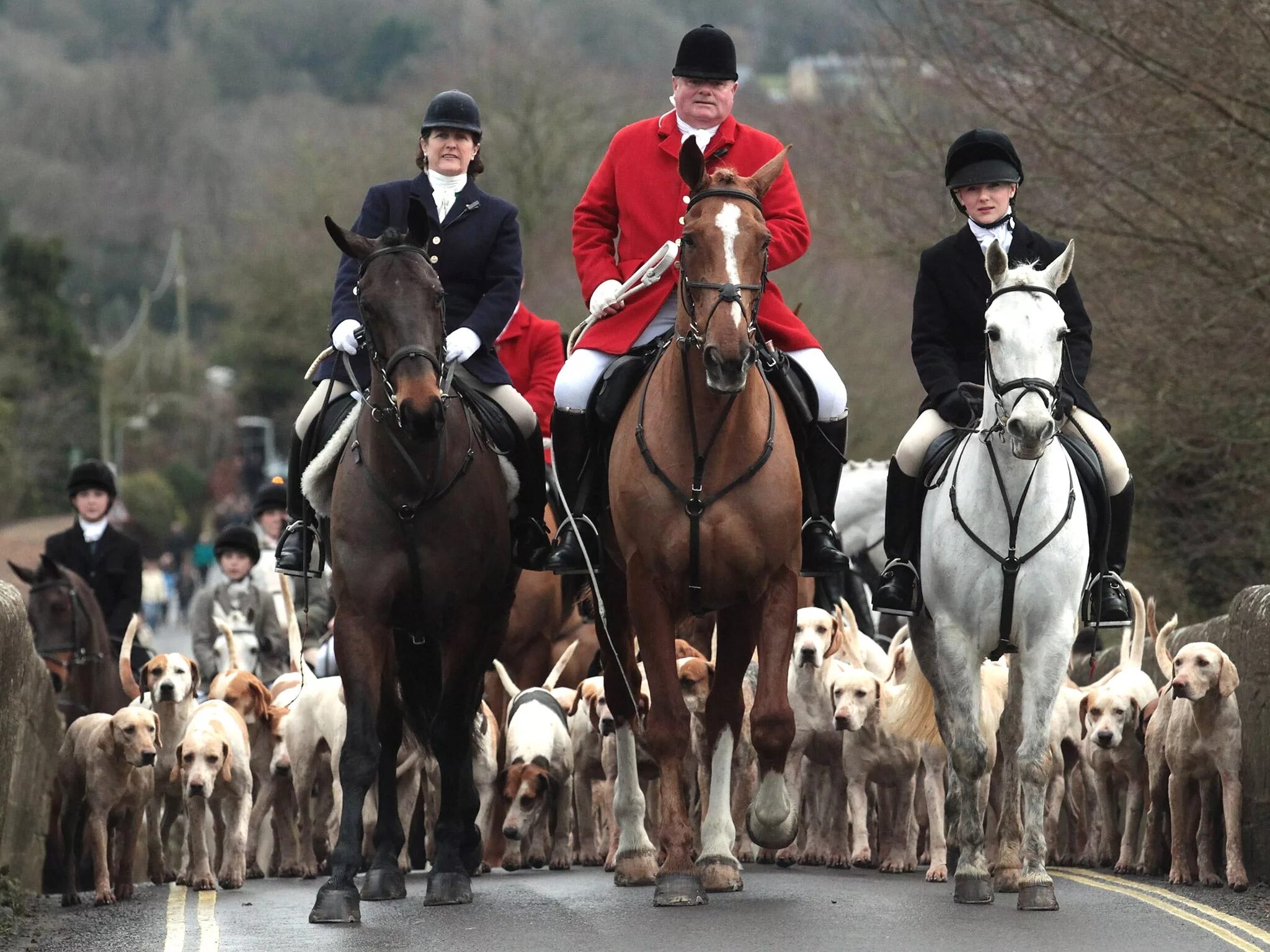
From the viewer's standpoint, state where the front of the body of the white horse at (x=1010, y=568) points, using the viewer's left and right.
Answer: facing the viewer

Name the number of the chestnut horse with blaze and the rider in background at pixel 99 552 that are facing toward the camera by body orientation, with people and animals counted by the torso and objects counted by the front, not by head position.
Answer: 2

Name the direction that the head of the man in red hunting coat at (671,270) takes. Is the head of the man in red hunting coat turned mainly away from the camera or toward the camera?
toward the camera

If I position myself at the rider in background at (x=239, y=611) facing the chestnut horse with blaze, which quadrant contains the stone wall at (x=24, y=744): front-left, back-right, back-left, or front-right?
front-right

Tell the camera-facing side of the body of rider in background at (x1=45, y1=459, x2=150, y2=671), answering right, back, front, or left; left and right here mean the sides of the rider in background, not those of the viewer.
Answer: front

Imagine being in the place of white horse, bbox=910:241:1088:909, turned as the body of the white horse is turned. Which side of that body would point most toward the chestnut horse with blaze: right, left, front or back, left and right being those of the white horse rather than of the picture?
right

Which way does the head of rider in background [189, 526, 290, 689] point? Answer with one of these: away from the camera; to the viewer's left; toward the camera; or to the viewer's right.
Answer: toward the camera

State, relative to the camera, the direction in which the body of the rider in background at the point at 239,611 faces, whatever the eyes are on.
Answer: toward the camera

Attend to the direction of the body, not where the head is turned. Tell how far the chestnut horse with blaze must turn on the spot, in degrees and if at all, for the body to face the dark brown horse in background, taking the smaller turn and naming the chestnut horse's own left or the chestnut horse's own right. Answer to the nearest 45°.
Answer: approximately 135° to the chestnut horse's own right

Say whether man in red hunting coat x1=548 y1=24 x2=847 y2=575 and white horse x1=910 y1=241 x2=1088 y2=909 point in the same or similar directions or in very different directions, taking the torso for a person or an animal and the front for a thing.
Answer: same or similar directions
